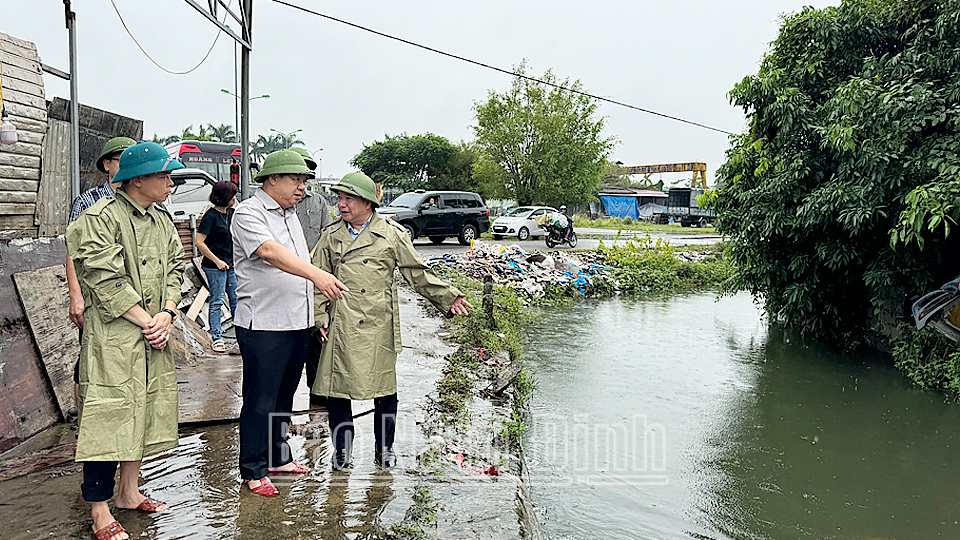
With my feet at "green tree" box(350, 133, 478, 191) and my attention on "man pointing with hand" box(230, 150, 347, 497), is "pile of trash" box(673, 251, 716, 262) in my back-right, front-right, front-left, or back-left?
front-left

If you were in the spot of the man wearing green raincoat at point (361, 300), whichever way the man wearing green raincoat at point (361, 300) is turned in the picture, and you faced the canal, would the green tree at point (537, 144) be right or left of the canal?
left

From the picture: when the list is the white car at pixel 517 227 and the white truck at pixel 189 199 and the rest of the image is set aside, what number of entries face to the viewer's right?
0

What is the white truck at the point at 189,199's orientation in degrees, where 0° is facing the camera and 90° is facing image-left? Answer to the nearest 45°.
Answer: approximately 45°

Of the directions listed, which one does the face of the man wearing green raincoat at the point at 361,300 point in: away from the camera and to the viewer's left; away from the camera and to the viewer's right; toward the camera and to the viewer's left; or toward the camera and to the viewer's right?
toward the camera and to the viewer's left

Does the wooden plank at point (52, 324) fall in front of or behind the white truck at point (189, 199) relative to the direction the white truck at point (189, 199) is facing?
in front

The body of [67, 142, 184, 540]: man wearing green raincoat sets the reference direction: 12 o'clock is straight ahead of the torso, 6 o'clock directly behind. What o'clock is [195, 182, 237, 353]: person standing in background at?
The person standing in background is roughly at 8 o'clock from the man wearing green raincoat.

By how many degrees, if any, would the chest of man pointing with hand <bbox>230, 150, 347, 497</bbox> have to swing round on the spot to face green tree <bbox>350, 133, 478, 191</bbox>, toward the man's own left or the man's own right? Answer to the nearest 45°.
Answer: approximately 135° to the man's own left

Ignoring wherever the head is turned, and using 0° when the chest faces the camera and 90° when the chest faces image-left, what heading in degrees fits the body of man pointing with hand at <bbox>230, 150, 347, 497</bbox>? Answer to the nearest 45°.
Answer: approximately 315°

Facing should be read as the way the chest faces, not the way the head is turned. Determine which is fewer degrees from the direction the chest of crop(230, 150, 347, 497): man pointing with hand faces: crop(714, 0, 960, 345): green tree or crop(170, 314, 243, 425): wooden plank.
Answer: the green tree

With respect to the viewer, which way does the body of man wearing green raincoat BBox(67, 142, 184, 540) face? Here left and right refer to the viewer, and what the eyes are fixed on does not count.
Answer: facing the viewer and to the right of the viewer

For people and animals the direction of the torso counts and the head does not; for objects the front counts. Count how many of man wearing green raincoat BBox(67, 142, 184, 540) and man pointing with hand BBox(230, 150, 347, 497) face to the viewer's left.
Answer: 0

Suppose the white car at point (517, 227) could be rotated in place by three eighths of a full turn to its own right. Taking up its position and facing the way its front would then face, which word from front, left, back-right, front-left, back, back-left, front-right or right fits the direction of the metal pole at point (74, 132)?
back

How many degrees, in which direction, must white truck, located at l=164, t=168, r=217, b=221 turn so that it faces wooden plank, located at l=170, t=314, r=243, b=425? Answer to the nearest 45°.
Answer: approximately 45° to its left
